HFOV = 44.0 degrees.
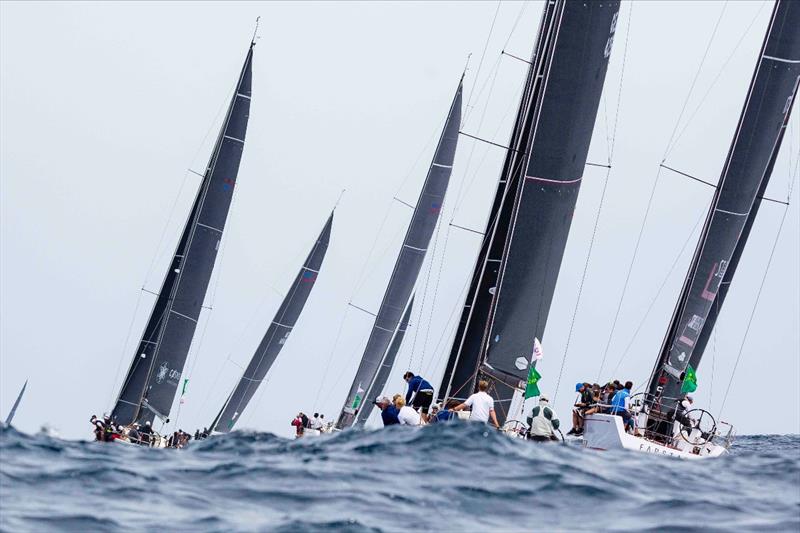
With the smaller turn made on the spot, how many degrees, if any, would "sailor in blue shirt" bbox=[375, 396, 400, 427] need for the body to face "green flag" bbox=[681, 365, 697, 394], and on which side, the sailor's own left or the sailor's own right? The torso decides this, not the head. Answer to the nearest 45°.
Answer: approximately 135° to the sailor's own right

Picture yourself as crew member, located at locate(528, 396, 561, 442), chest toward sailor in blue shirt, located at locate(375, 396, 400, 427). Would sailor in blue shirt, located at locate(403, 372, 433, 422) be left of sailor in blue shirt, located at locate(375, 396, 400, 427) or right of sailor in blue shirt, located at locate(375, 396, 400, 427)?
right

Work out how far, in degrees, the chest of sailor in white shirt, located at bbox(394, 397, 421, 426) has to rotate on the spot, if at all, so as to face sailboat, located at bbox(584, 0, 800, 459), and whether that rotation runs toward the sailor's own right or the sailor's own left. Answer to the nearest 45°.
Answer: approximately 135° to the sailor's own right

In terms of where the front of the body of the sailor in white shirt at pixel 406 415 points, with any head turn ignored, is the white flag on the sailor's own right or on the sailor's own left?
on the sailor's own right

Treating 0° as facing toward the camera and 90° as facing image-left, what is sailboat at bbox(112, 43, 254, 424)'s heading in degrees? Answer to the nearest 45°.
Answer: approximately 135°
